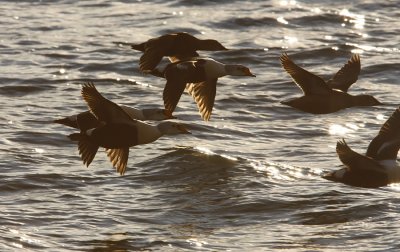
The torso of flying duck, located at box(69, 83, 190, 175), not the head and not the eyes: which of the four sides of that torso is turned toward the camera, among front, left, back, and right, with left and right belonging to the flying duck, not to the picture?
right

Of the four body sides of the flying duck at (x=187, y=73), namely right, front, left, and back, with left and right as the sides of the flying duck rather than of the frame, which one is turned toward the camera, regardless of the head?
right

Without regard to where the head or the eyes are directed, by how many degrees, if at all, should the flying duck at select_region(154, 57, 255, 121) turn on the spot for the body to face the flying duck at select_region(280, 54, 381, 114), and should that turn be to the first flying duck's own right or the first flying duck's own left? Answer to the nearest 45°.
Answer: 0° — it already faces it

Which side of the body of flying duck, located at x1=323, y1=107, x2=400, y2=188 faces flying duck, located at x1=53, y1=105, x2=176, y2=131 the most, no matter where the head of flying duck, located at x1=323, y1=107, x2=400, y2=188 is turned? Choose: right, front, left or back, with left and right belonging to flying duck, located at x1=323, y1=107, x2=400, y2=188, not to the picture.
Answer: back

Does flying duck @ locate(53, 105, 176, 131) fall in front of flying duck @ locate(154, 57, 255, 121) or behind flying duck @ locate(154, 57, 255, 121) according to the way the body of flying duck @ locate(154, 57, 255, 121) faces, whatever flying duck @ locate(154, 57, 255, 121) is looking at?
behind

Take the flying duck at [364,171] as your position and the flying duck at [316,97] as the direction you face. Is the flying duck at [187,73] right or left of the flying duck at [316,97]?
left

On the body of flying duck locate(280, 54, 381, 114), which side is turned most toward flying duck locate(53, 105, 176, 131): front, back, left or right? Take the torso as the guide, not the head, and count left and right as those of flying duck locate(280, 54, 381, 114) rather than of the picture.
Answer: back

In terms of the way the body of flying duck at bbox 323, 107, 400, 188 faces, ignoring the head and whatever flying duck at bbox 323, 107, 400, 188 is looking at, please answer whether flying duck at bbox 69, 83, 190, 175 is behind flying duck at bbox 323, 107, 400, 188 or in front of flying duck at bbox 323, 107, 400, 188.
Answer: behind

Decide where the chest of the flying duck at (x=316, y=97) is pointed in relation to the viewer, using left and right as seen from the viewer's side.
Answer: facing to the right of the viewer

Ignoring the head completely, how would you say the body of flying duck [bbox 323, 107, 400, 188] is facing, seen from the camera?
to the viewer's right
